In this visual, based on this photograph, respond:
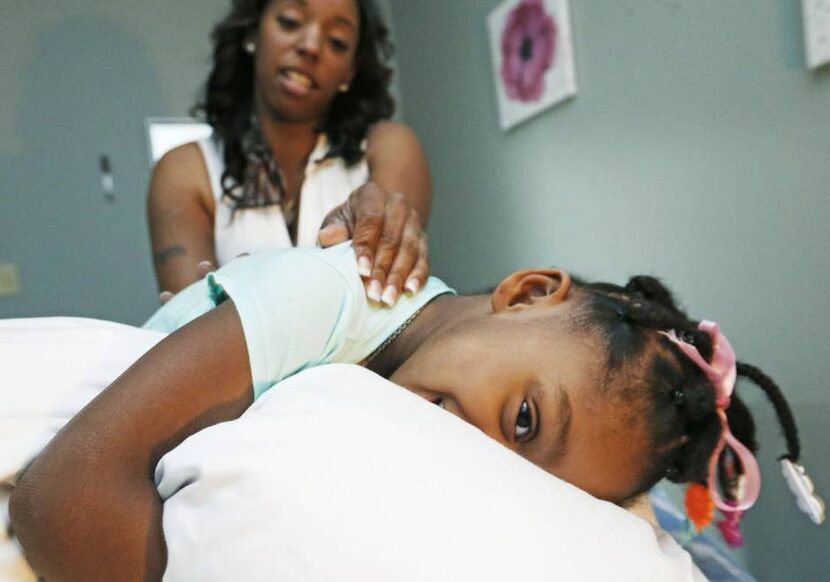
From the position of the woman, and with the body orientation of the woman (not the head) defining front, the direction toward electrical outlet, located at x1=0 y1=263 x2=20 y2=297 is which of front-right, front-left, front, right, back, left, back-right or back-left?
back-right

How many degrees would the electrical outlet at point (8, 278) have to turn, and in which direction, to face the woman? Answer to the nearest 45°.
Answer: approximately 45° to its left

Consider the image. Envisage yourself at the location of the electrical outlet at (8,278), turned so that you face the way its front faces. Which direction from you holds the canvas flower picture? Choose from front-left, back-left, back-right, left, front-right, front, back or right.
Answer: front-left

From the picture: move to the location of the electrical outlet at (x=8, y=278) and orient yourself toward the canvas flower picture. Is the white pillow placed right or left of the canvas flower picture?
right

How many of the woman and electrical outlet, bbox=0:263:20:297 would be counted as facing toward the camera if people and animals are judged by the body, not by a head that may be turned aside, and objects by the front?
2

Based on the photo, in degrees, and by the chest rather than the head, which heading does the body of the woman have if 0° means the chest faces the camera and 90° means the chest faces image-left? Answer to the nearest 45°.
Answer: approximately 0°

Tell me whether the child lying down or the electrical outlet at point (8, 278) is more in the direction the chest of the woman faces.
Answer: the child lying down

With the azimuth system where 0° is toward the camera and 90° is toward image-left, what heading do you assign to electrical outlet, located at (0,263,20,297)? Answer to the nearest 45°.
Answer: approximately 0°

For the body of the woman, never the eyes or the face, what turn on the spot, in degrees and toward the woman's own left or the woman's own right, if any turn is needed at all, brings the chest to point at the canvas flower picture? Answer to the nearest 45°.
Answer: approximately 90° to the woman's own left
